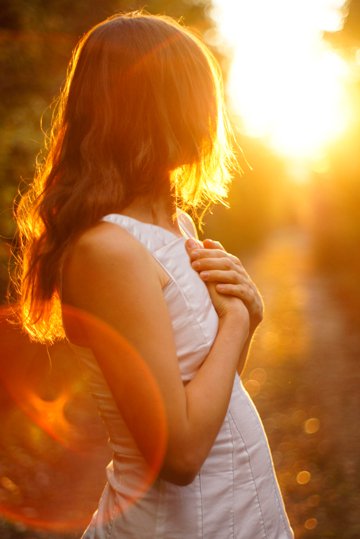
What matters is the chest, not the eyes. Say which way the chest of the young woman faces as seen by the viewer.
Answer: to the viewer's right

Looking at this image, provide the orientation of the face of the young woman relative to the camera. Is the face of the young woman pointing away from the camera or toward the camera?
away from the camera
